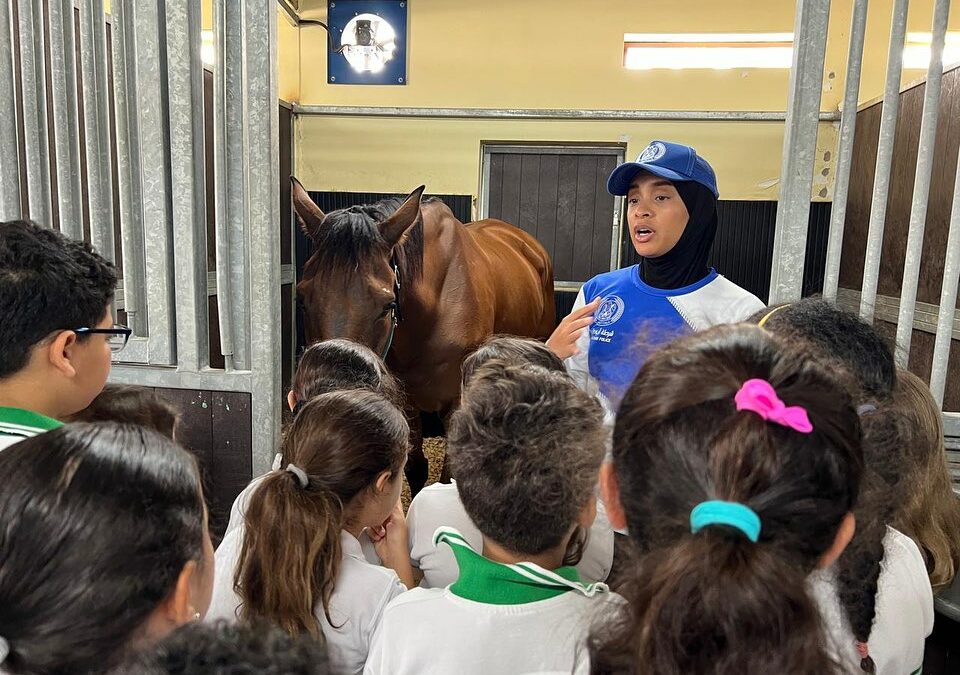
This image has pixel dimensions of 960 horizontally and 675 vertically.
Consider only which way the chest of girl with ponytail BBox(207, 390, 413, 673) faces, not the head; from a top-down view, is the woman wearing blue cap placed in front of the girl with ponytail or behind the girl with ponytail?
in front

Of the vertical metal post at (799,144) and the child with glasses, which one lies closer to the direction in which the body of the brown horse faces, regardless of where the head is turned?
the child with glasses

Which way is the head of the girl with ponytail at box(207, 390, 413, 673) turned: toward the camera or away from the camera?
away from the camera

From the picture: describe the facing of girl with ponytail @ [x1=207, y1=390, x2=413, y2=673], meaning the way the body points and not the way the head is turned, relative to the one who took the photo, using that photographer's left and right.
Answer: facing away from the viewer and to the right of the viewer

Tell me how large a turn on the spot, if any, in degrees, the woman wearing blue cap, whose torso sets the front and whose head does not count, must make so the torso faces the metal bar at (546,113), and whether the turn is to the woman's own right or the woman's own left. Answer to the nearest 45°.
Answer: approximately 135° to the woman's own right

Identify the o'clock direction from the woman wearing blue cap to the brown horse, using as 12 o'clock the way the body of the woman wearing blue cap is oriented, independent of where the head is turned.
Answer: The brown horse is roughly at 3 o'clock from the woman wearing blue cap.

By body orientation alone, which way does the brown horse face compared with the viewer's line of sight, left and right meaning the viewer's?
facing the viewer and to the left of the viewer

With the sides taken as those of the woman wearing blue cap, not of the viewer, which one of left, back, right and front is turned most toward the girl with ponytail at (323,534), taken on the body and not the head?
front

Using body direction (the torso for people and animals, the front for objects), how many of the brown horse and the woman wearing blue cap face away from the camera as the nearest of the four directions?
0

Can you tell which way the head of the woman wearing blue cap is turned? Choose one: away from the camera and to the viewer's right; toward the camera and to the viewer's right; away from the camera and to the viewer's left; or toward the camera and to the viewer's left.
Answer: toward the camera and to the viewer's left

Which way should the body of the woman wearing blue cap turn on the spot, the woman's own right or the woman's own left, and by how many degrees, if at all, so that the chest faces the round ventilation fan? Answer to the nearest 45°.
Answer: approximately 90° to the woman's own right

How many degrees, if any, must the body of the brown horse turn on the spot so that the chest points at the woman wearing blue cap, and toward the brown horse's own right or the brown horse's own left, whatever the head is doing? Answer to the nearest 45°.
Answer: approximately 90° to the brown horse's own left
